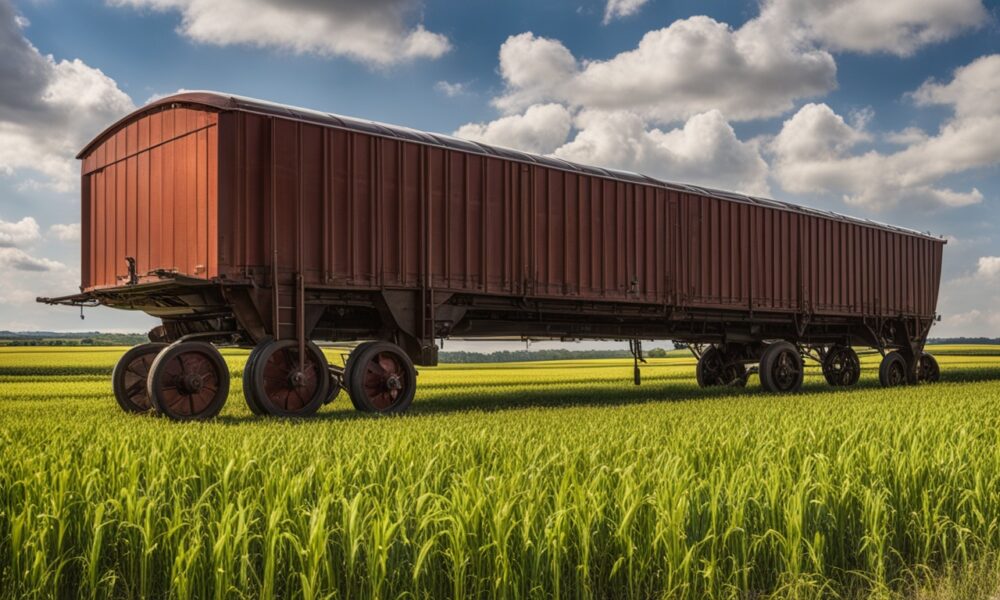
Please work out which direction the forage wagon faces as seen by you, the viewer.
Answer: facing the viewer and to the left of the viewer
